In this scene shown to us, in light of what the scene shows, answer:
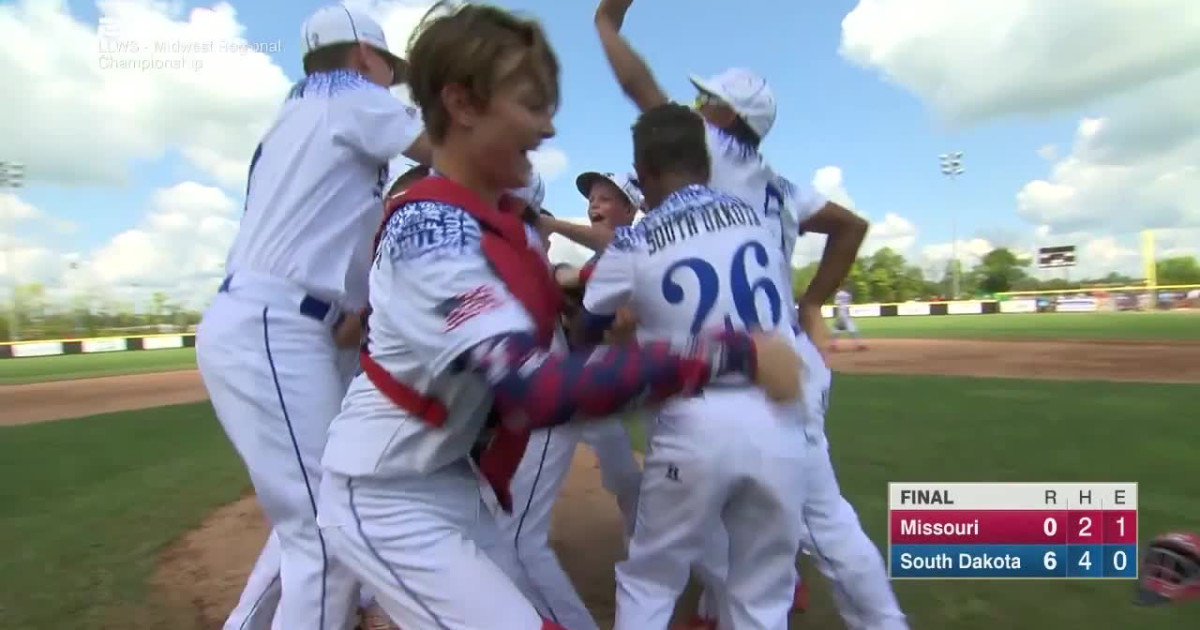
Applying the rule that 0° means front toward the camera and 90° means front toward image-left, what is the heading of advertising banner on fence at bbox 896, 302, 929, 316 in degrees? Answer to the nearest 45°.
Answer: approximately 0°

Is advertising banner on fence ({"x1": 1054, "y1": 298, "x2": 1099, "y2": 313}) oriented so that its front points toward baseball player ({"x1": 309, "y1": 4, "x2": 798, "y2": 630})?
yes

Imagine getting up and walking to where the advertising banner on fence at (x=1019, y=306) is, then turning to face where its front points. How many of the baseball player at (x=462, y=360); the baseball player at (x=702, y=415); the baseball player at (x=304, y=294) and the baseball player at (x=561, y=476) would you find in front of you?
4

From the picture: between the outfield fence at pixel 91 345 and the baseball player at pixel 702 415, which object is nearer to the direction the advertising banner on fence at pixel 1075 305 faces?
the baseball player

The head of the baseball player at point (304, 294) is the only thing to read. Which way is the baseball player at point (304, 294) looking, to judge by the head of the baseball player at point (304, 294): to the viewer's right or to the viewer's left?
to the viewer's right

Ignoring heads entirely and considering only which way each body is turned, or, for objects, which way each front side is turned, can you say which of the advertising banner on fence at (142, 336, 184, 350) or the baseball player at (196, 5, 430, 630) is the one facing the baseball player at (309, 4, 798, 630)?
the advertising banner on fence

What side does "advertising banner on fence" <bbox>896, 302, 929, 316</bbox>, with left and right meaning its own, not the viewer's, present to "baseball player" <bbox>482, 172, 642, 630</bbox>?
front

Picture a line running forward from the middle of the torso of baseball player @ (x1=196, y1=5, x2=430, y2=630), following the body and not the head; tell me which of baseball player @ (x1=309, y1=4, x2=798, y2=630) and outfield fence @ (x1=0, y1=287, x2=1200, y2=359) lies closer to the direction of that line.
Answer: the outfield fence

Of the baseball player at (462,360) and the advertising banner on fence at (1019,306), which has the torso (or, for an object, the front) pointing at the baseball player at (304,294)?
the advertising banner on fence
